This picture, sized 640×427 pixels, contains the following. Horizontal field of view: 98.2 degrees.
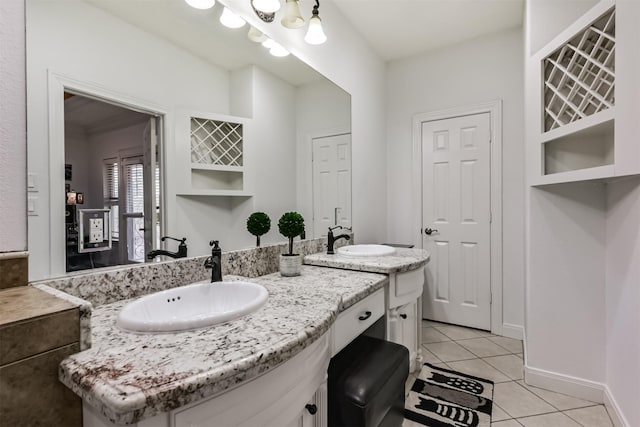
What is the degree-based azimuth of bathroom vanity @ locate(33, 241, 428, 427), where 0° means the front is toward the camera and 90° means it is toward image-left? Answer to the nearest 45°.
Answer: approximately 315°

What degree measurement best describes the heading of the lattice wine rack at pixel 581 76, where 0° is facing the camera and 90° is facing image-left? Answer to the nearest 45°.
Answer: approximately 45°

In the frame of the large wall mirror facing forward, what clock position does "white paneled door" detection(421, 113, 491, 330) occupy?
The white paneled door is roughly at 10 o'clock from the large wall mirror.

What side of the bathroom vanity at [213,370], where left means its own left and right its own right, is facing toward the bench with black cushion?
front

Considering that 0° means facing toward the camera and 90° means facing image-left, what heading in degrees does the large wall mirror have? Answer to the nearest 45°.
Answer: approximately 315°

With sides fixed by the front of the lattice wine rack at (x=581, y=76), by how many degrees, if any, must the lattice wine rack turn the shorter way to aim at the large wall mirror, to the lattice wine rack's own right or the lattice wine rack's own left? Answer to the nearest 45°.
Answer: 0° — it already faces it

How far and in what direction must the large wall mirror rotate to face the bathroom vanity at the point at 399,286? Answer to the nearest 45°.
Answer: approximately 45° to its left

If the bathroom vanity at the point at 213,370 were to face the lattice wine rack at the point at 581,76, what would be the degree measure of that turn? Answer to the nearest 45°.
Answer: approximately 45° to its left

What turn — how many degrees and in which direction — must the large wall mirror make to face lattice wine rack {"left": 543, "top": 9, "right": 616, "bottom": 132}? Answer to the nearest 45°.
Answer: approximately 45° to its left
